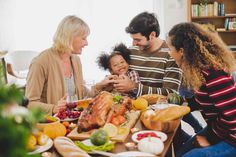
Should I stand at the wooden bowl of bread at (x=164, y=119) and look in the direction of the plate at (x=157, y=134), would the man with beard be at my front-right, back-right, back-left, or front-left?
back-right

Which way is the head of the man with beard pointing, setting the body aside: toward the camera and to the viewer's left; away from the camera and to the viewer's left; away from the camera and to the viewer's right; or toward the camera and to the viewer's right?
toward the camera and to the viewer's left

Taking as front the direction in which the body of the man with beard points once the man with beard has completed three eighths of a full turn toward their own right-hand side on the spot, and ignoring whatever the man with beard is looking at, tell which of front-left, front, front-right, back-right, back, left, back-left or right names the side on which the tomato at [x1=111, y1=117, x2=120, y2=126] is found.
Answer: back

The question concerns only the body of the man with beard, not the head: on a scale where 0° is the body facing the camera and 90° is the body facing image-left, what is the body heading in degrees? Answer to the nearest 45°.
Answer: approximately 45°

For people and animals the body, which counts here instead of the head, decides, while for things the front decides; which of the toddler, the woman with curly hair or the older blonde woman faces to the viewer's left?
the woman with curly hair

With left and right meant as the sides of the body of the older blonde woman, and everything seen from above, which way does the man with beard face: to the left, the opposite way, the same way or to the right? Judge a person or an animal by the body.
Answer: to the right

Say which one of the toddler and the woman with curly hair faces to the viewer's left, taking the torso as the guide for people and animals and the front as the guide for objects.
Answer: the woman with curly hair

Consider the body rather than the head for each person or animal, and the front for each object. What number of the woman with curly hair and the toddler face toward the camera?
1

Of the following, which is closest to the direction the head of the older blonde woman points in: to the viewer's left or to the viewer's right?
to the viewer's right

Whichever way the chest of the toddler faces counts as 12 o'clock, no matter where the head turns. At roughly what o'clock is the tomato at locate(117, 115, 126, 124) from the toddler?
The tomato is roughly at 12 o'clock from the toddler.

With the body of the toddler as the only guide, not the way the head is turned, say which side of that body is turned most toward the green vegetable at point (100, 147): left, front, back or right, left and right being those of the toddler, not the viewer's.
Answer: front

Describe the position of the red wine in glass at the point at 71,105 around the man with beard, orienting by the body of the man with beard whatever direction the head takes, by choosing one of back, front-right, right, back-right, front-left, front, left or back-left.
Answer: front

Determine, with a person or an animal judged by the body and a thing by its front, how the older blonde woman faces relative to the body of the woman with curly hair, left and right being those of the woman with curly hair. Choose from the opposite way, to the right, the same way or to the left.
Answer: the opposite way

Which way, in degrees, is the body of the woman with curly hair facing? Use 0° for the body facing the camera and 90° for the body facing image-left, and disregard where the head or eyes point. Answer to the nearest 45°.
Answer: approximately 90°

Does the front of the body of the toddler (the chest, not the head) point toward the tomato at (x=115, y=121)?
yes

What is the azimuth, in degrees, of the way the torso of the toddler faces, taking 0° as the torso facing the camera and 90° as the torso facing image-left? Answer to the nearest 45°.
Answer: approximately 0°
